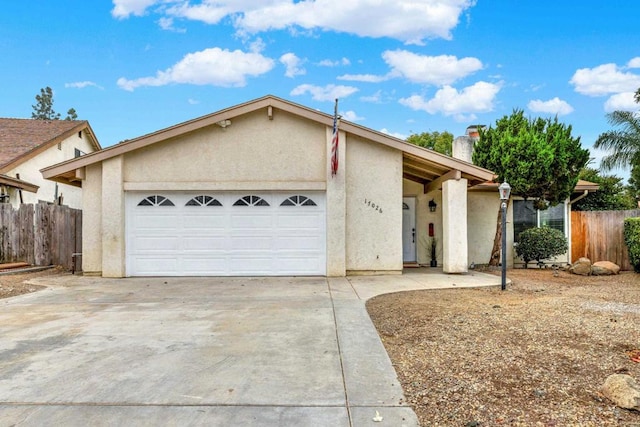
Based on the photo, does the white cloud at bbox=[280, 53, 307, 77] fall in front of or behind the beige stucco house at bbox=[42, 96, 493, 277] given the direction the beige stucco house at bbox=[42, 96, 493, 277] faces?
behind

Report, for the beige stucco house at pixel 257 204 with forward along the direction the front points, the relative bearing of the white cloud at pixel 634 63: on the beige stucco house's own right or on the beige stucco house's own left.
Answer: on the beige stucco house's own left

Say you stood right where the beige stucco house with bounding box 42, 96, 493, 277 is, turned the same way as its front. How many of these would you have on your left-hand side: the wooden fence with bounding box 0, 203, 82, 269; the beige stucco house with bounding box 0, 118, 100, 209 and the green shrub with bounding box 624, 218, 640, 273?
1

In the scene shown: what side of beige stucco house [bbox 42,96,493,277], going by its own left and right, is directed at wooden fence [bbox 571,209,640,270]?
left

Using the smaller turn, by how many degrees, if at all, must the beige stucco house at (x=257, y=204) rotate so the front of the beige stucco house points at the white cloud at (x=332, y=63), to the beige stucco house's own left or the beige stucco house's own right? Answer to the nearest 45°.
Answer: approximately 180°

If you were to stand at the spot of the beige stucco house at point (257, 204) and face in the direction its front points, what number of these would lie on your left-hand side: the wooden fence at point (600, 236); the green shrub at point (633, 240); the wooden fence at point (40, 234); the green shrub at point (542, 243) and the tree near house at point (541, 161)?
4

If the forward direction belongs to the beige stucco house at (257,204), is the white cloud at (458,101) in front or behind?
behind

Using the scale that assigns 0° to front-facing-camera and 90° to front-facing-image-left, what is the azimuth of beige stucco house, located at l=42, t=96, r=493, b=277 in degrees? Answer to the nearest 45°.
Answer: approximately 0°

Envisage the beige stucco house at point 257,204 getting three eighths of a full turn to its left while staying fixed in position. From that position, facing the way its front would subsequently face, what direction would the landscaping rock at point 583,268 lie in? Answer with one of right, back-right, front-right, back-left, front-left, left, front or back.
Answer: front-right

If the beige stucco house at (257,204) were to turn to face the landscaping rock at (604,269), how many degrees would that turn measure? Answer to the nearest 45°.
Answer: approximately 90° to its left

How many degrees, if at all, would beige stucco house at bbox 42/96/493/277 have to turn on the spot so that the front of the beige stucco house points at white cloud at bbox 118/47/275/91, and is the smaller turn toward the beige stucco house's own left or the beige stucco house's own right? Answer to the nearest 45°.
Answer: approximately 180°

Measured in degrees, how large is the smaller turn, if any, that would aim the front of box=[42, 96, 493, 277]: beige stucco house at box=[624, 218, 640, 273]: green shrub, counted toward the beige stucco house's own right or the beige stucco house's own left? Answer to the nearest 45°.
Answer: approximately 90° to the beige stucco house's own left
